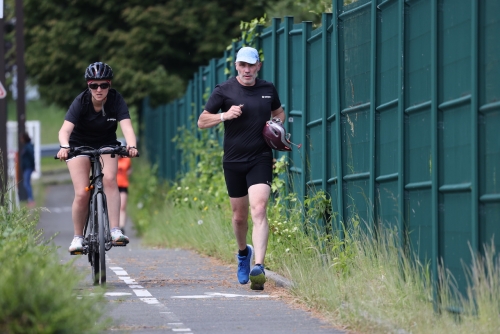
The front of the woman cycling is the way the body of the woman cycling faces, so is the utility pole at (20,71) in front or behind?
behind

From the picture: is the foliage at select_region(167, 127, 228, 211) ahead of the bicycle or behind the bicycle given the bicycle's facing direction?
behind

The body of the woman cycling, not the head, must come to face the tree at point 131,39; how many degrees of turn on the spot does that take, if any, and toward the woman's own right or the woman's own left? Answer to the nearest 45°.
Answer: approximately 180°

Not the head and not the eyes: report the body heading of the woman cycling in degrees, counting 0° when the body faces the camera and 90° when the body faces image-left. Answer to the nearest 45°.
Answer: approximately 0°

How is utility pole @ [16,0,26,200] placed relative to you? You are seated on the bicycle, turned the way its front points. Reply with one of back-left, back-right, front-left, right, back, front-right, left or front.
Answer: back

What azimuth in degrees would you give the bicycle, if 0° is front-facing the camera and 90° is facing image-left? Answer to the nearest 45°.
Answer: approximately 0°

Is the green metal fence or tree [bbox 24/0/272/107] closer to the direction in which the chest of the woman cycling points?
the green metal fence

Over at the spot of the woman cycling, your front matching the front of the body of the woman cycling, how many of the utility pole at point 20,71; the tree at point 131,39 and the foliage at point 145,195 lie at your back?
3
